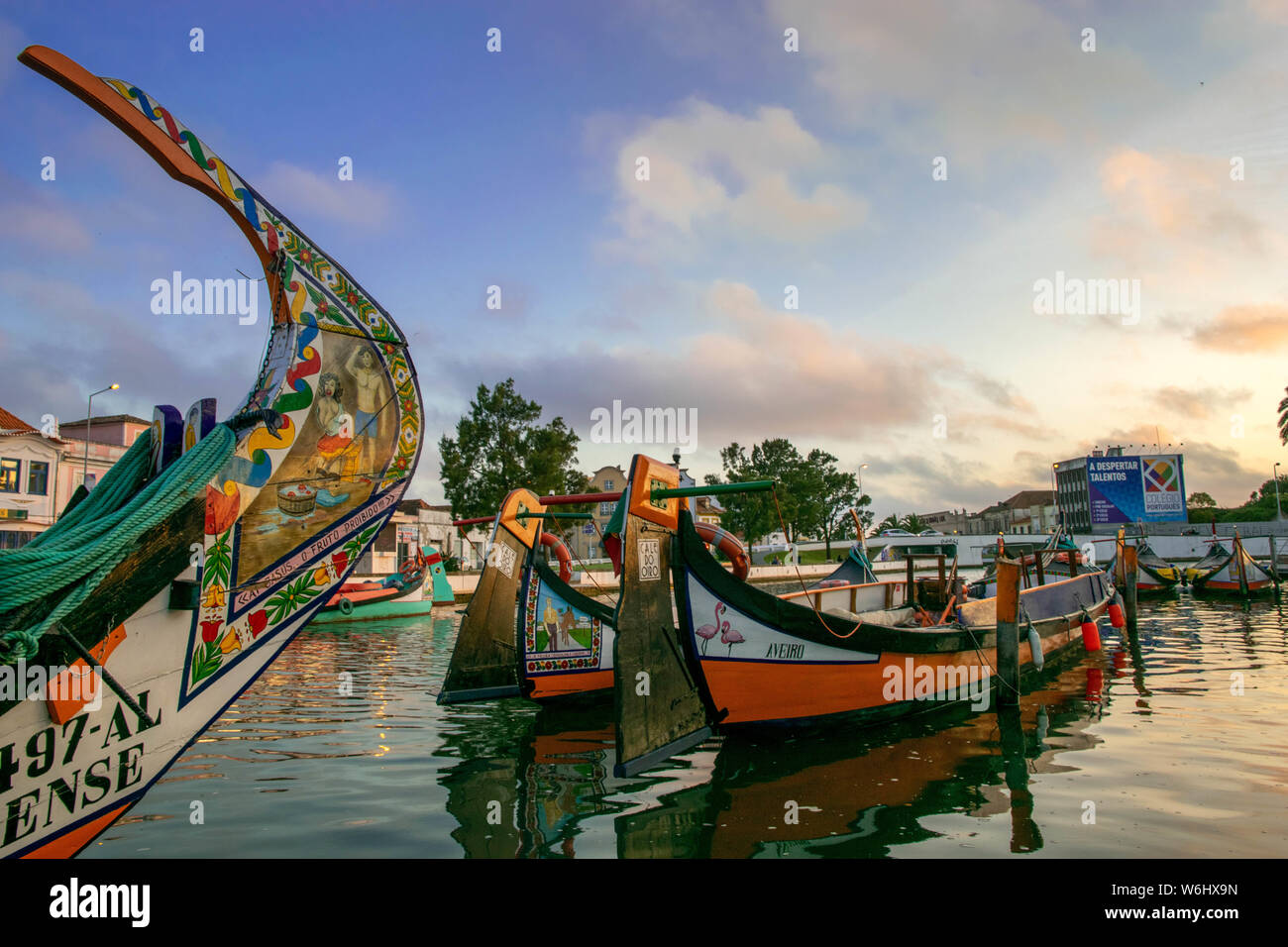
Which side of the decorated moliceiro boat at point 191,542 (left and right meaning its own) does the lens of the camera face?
right

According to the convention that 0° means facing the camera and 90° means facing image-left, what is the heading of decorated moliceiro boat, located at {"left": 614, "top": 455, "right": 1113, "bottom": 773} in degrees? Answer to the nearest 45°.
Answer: approximately 225°

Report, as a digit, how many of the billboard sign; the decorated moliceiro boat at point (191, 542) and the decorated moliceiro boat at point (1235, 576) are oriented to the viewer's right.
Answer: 1

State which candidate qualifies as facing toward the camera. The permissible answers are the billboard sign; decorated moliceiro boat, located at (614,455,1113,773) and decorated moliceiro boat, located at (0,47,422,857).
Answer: the billboard sign

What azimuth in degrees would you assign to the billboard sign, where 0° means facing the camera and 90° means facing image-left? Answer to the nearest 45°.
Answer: approximately 0°

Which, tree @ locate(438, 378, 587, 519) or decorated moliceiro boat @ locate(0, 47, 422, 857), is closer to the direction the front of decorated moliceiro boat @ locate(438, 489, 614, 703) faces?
the tree

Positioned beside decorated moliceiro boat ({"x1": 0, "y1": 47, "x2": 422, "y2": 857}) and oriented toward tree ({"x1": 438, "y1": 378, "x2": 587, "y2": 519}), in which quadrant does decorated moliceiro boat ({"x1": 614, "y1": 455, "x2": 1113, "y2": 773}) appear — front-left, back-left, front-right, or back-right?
front-right

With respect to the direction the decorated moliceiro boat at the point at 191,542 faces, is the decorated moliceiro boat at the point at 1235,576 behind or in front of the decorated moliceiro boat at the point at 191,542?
in front

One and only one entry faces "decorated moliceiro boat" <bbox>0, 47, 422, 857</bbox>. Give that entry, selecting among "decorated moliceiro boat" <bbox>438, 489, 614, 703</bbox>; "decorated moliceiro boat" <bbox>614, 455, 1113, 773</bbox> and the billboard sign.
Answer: the billboard sign

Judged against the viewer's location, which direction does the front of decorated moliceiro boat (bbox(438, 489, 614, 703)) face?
facing away from the viewer and to the right of the viewer

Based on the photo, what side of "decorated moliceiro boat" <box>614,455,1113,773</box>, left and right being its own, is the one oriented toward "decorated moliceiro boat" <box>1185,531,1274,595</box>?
front

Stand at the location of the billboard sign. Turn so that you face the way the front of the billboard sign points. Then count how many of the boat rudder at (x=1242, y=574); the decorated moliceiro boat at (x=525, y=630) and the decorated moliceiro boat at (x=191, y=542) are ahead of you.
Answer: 3
